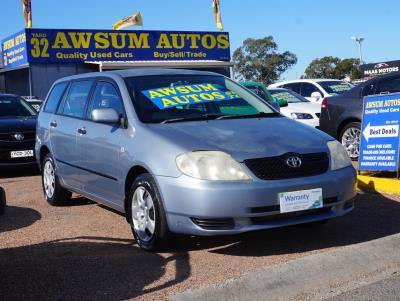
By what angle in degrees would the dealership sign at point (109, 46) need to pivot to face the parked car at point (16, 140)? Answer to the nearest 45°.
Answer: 0° — it already faces it

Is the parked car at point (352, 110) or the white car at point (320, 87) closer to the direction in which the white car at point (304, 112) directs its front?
the parked car

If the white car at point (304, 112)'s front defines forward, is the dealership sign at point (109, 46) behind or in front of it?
behind

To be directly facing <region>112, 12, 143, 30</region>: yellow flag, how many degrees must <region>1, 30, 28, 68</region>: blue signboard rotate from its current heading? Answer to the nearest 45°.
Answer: approximately 135° to its left

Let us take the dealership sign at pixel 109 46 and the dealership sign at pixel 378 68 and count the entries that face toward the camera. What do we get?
2

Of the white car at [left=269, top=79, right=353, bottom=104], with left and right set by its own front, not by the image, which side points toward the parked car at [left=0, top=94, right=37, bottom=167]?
right

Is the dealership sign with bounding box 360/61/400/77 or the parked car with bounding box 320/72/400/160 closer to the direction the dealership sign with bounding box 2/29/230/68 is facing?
the parked car

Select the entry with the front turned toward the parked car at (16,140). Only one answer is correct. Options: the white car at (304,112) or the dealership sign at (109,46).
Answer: the dealership sign

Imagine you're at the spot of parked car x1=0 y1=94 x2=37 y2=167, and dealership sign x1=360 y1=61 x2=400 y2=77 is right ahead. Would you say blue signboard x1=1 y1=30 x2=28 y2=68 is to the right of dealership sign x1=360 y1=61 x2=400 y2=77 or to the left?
left
